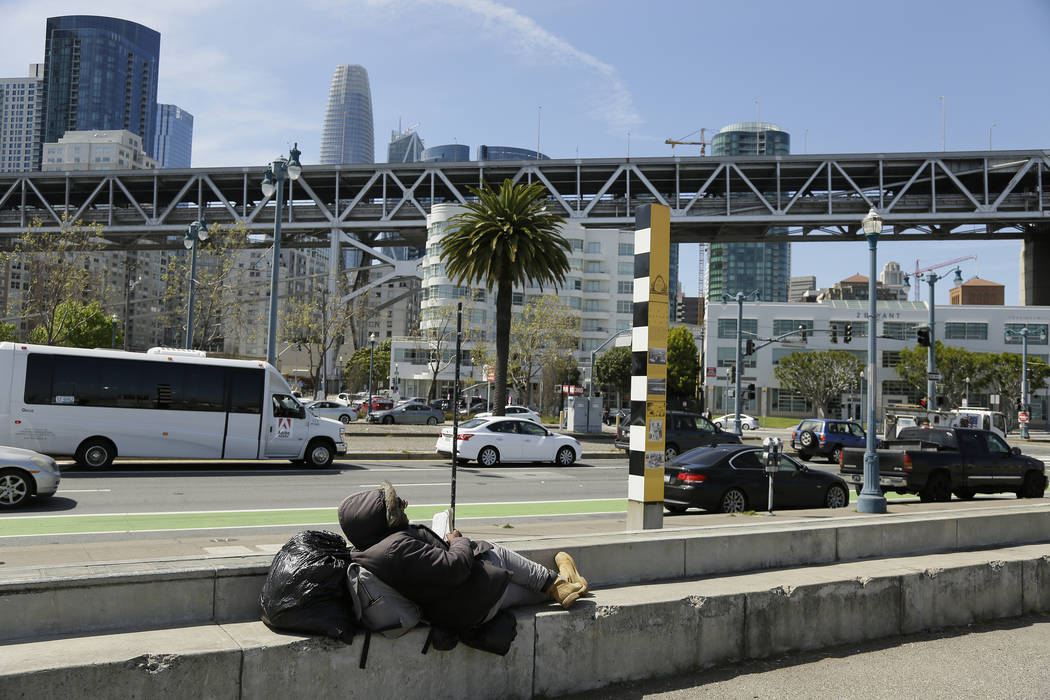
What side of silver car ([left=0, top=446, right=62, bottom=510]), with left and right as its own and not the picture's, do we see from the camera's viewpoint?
right

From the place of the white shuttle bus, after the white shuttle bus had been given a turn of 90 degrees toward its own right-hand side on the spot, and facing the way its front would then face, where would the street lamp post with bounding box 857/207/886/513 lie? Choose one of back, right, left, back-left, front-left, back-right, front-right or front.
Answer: front-left

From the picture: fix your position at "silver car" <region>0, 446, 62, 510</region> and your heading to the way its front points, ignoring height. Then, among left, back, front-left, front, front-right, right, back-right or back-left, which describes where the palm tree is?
front-left

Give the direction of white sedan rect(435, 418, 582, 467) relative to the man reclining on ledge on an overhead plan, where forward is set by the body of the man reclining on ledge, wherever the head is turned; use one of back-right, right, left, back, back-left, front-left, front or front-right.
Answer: left

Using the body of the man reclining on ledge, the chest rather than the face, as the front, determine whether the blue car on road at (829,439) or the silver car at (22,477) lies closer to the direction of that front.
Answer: the blue car on road

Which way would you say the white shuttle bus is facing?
to the viewer's right

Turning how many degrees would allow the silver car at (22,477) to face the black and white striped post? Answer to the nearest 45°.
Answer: approximately 45° to its right

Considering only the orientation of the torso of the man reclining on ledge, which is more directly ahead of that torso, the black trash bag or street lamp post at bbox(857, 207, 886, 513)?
the street lamp post

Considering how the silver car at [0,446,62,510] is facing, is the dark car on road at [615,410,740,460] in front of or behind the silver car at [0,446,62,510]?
in front

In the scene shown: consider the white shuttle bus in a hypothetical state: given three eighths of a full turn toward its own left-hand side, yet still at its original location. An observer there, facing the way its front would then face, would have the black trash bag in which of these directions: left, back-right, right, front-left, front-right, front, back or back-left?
back-left

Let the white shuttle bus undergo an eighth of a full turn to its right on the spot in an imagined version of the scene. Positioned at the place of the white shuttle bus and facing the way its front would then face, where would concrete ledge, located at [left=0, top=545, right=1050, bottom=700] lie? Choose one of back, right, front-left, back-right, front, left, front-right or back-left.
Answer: front-right
